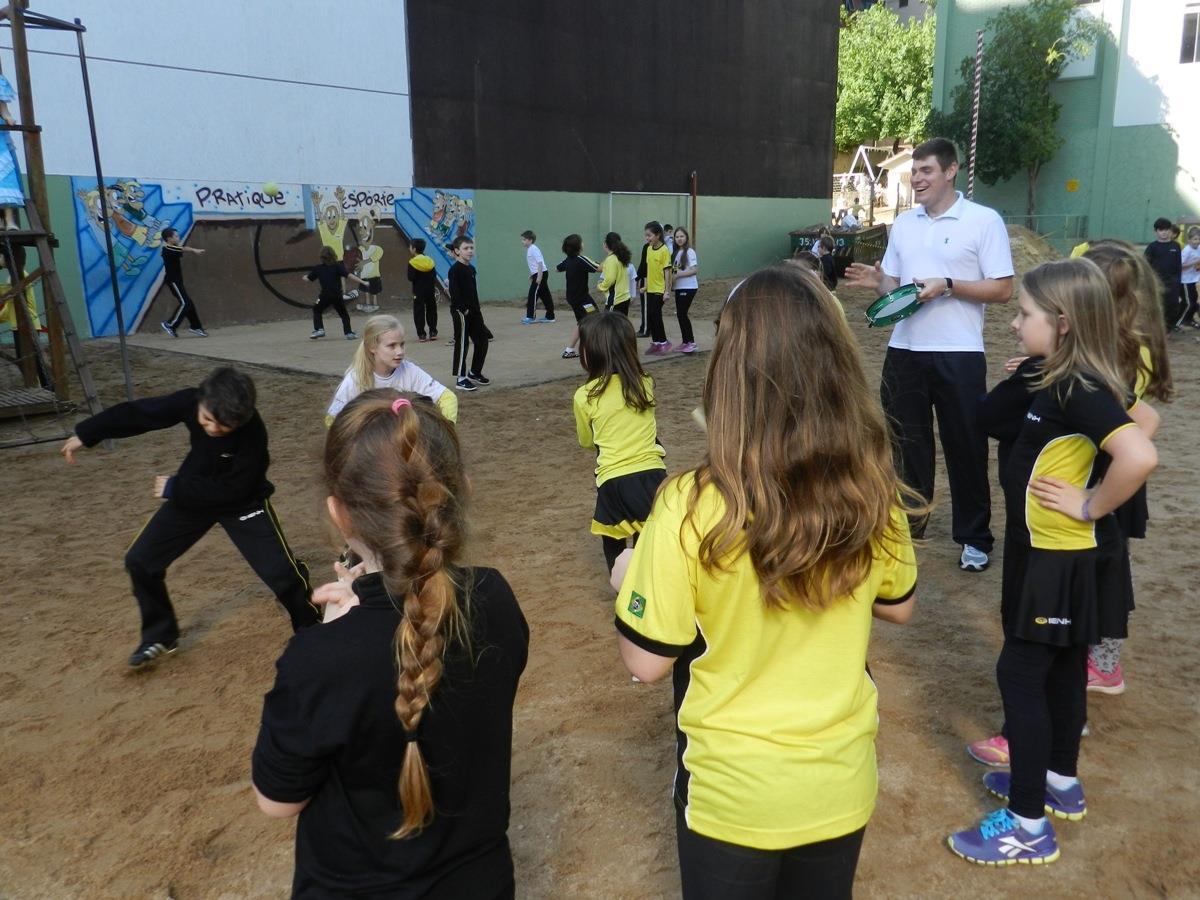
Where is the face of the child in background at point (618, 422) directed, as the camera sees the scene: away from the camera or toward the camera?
away from the camera

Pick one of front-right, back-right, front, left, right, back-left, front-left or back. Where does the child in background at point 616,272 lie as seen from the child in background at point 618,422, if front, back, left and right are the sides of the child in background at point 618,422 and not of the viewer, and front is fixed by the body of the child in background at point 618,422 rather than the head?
front-right

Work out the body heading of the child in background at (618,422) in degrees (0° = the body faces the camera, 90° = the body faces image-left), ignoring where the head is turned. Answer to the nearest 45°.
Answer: approximately 135°

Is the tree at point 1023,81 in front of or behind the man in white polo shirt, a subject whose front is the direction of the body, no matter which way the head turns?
behind

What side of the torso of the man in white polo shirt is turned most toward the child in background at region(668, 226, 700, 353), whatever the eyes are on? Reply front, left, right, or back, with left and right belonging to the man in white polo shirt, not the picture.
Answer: right
